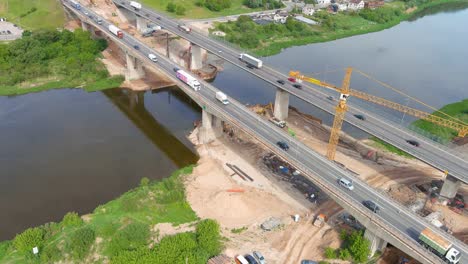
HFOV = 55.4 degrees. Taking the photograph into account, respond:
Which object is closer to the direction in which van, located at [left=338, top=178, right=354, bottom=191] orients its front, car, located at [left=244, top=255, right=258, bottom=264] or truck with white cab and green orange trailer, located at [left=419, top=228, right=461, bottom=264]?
the truck with white cab and green orange trailer

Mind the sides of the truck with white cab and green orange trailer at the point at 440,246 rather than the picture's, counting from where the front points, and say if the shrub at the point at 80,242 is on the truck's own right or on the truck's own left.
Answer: on the truck's own right

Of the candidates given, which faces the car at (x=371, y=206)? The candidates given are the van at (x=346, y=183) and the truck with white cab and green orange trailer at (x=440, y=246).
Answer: the van at (x=346, y=183)

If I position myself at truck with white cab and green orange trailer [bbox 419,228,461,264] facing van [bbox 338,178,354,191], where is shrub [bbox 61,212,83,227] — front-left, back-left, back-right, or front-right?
front-left

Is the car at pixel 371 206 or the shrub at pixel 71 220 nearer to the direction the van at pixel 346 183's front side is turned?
the car

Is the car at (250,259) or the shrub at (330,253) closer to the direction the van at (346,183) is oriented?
the shrub

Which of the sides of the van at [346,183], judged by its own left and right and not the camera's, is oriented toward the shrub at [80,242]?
right

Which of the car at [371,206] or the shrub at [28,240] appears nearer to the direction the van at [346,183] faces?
the car

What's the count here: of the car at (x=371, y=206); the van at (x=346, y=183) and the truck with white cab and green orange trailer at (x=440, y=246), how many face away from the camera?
0

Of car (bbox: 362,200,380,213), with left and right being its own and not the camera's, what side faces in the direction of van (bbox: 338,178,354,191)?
back

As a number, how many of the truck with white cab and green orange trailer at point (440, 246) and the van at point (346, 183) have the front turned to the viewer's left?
0

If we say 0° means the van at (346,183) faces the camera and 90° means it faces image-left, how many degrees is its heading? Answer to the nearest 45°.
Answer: approximately 315°

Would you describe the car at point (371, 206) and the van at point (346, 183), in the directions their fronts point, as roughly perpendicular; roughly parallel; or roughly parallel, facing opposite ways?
roughly parallel

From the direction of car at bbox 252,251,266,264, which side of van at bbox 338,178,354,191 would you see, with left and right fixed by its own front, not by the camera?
right

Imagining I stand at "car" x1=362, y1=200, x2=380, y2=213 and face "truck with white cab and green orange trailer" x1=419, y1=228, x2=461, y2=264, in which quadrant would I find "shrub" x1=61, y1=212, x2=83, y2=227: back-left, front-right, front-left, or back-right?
back-right

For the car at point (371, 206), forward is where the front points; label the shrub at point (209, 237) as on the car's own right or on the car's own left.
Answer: on the car's own right
